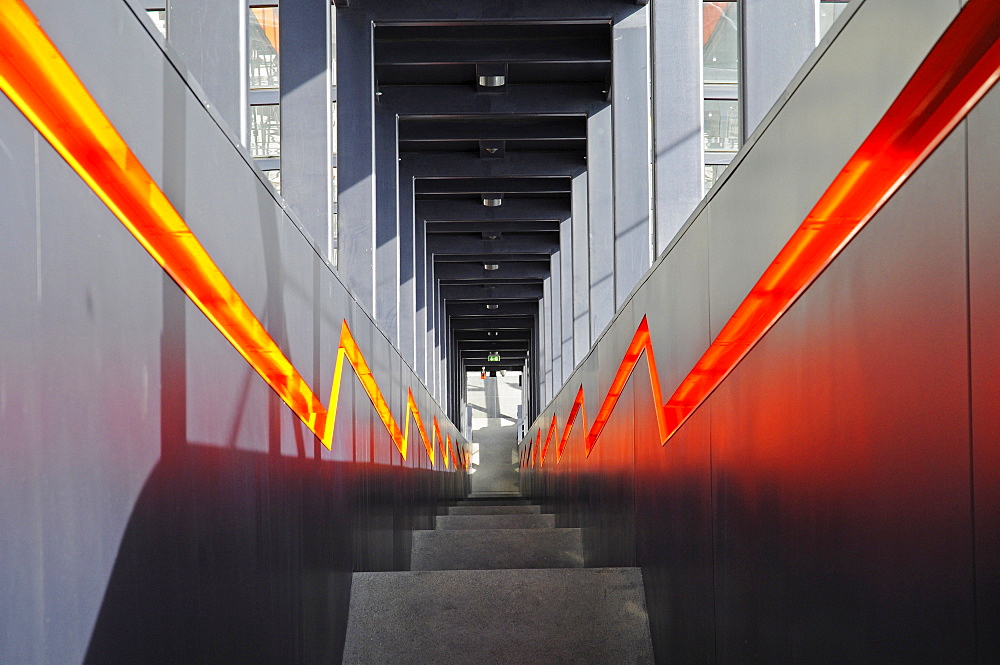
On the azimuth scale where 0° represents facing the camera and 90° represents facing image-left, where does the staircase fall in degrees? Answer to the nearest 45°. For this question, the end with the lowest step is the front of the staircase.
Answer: approximately 180°

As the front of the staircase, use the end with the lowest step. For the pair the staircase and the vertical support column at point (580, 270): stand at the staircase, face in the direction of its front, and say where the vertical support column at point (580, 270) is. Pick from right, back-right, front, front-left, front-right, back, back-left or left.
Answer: front

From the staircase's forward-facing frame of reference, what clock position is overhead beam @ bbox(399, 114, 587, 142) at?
The overhead beam is roughly at 12 o'clock from the staircase.

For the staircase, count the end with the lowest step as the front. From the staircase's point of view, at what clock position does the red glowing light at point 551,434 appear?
The red glowing light is roughly at 12 o'clock from the staircase.

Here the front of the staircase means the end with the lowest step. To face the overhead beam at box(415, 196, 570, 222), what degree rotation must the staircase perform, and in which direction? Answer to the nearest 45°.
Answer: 0° — it already faces it

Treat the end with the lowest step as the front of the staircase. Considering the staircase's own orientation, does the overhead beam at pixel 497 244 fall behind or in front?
in front
